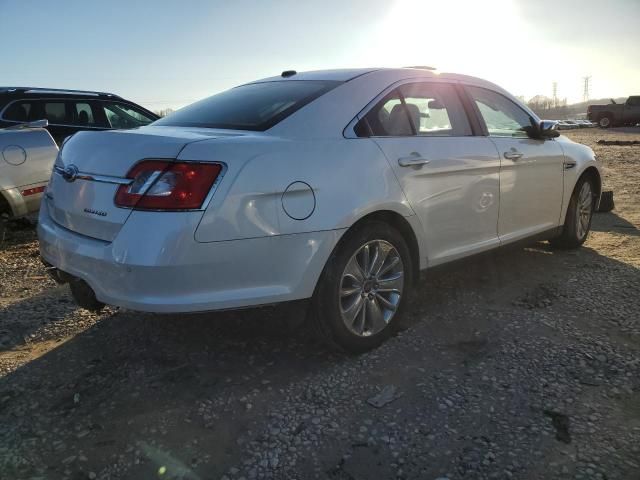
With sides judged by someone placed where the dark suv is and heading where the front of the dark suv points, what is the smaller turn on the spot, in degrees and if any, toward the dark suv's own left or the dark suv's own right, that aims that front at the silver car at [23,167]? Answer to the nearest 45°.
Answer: approximately 90° to the dark suv's own right

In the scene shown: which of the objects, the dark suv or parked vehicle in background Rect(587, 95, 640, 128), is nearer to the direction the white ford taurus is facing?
the parked vehicle in background

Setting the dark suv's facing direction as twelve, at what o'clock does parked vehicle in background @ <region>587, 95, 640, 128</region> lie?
The parked vehicle in background is roughly at 11 o'clock from the dark suv.

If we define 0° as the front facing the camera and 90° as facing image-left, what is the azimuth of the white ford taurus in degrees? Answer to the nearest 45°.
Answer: approximately 225°

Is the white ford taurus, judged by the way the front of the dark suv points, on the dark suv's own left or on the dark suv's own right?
on the dark suv's own right

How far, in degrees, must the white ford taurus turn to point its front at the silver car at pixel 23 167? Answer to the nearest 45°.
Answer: approximately 90° to its left

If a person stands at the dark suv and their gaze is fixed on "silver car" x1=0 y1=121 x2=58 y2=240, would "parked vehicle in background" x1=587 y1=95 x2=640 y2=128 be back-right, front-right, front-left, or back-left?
back-left

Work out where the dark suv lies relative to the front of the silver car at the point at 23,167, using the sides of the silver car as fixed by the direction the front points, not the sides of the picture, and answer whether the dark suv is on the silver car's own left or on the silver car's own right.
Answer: on the silver car's own right

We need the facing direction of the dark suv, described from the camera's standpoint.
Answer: facing to the right of the viewer
